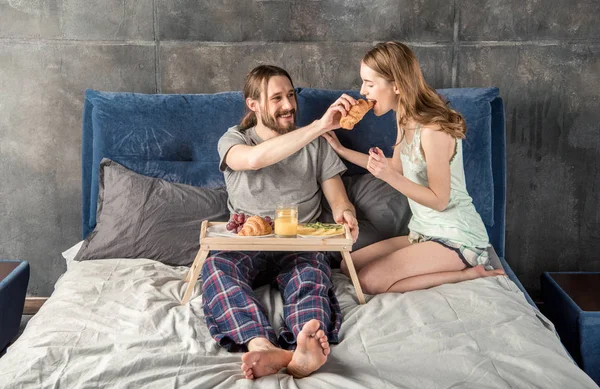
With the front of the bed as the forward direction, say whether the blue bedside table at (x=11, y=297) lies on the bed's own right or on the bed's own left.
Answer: on the bed's own right

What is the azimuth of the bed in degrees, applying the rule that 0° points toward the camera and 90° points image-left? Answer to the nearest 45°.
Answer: approximately 0°
